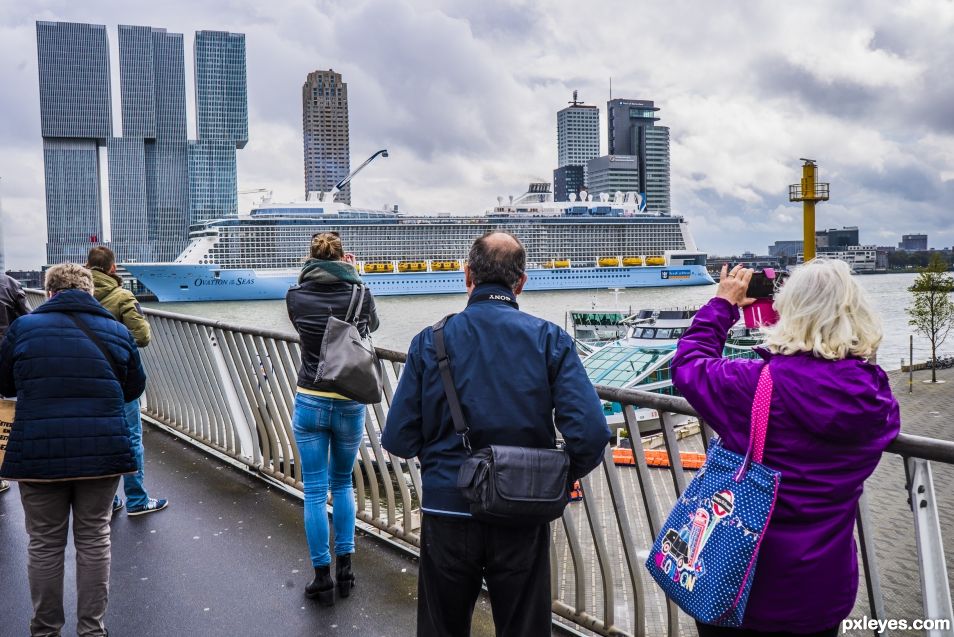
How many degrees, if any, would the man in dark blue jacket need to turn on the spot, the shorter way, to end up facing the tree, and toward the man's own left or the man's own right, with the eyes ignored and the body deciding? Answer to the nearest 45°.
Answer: approximately 45° to the man's own right

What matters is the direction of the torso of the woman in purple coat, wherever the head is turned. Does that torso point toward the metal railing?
yes

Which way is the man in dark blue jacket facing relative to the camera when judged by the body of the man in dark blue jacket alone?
away from the camera

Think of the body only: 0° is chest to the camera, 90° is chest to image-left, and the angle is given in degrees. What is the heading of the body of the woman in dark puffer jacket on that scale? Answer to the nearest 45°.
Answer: approximately 180°

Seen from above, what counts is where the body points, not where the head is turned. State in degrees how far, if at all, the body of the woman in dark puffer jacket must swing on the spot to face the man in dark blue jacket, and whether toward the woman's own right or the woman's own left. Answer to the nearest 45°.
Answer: approximately 135° to the woman's own right

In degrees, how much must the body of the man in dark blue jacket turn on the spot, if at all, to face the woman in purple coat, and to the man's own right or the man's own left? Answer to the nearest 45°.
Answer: approximately 135° to the man's own right

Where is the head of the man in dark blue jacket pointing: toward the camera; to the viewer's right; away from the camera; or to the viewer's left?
away from the camera

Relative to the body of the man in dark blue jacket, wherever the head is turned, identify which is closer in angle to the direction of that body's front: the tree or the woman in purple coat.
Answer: the tree

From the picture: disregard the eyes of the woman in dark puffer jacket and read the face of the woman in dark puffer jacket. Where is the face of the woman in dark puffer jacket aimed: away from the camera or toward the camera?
away from the camera

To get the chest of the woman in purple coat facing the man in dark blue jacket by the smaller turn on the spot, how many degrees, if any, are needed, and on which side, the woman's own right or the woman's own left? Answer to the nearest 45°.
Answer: approximately 45° to the woman's own left
